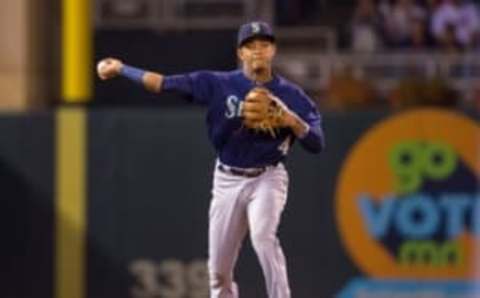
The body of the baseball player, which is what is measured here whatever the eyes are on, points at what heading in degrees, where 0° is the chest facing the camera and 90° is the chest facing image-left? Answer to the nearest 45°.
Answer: approximately 0°

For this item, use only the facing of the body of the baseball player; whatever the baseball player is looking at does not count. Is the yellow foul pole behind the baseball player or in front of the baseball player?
behind
